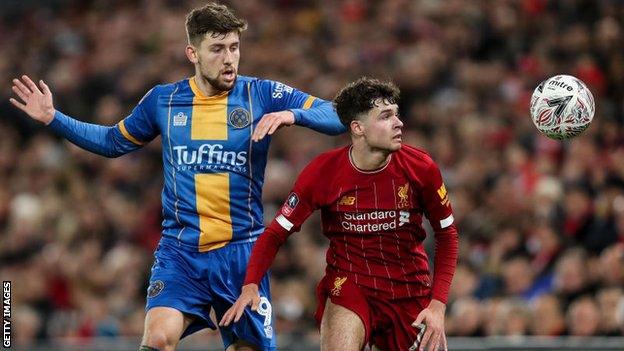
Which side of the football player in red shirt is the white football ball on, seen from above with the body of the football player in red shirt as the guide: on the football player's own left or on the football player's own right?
on the football player's own left

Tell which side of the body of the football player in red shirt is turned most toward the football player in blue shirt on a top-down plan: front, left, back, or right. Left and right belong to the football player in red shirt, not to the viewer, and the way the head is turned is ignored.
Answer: right

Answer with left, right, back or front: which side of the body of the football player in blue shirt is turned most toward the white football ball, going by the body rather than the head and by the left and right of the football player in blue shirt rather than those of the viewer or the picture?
left

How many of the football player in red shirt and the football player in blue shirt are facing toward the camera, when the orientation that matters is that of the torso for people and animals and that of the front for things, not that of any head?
2

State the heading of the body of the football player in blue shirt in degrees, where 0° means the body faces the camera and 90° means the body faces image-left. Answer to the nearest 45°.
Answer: approximately 0°

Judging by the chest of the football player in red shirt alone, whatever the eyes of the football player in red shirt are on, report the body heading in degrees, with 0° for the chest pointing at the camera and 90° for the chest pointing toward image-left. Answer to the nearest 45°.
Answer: approximately 0°
